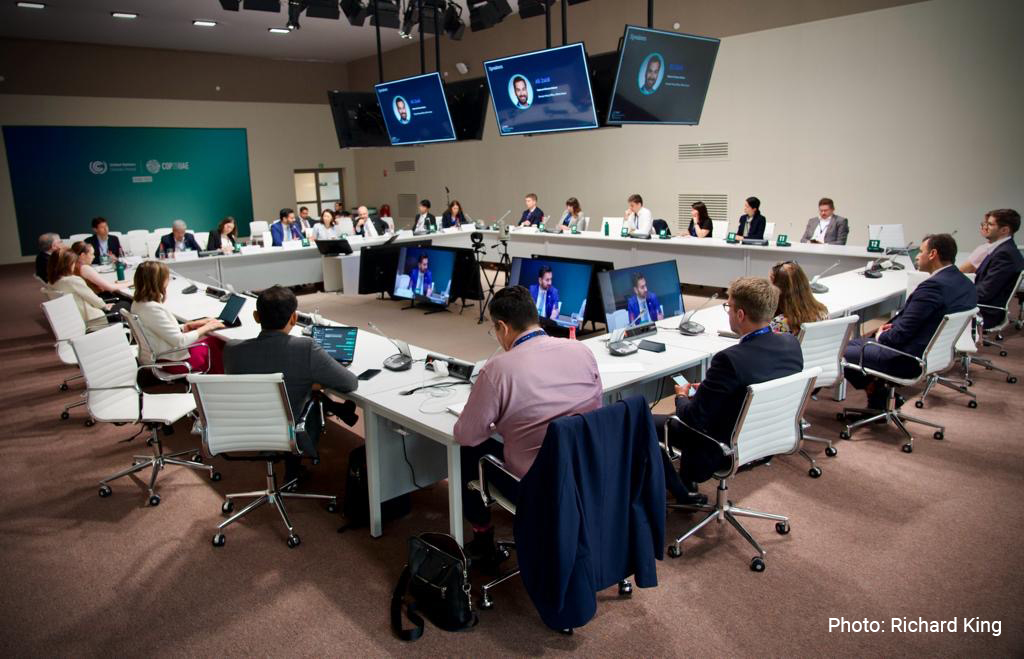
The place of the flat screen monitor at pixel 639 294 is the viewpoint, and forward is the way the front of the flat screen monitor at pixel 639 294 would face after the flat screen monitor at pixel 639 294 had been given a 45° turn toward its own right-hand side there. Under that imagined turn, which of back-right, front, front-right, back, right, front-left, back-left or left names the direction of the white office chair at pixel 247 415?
front-right

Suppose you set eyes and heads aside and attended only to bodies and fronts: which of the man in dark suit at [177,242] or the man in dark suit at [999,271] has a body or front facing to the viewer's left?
the man in dark suit at [999,271]

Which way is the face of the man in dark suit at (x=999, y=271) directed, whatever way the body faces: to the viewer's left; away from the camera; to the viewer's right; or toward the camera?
to the viewer's left

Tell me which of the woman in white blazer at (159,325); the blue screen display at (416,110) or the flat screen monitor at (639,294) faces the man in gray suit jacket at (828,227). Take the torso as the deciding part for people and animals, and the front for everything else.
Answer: the woman in white blazer

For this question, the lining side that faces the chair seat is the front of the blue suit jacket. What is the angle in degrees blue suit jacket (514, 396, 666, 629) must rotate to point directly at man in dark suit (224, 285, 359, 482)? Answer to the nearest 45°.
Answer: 0° — it already faces them

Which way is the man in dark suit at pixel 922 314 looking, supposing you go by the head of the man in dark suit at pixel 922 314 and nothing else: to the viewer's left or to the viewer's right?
to the viewer's left

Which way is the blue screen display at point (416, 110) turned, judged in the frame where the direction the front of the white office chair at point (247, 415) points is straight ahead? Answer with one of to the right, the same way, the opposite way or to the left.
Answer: the opposite way

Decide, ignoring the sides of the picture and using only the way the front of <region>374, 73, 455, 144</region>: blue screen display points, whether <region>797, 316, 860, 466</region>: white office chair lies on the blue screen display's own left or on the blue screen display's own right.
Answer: on the blue screen display's own left

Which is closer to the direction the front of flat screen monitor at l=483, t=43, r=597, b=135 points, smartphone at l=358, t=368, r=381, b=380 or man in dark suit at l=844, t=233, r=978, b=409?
the smartphone

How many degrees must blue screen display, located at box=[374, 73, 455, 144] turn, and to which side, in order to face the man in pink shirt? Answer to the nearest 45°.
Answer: approximately 45° to its left

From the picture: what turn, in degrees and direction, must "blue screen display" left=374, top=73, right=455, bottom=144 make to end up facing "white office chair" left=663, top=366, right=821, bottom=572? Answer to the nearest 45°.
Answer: approximately 45° to its left

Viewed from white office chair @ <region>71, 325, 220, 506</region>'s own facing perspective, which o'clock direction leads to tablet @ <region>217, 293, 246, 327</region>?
The tablet is roughly at 12 o'clock from the white office chair.

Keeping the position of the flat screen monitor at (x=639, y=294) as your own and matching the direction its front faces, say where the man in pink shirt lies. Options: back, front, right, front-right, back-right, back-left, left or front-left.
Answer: front-right

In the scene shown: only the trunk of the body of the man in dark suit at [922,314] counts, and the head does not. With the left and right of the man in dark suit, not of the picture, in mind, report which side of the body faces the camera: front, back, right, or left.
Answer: left

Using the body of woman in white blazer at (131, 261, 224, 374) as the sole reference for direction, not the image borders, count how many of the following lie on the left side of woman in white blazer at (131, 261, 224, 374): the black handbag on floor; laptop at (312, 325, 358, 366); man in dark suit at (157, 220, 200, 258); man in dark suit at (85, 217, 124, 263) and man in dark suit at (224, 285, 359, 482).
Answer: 2

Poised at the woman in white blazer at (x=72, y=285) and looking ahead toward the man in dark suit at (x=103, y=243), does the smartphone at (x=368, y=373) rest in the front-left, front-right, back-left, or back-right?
back-right

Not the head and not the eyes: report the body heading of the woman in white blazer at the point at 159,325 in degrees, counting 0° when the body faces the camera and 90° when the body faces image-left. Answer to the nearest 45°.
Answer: approximately 270°
